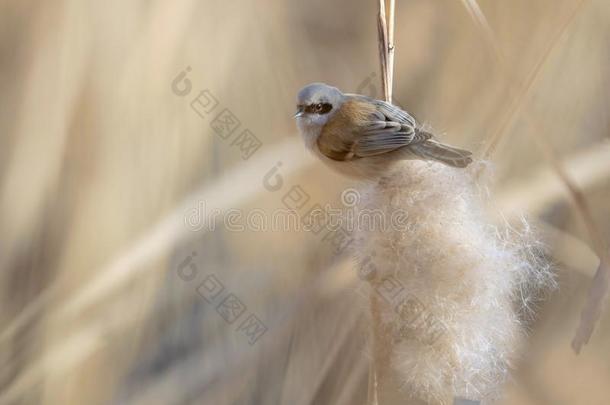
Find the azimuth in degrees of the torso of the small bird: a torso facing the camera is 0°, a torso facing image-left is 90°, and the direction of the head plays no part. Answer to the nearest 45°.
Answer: approximately 90°
